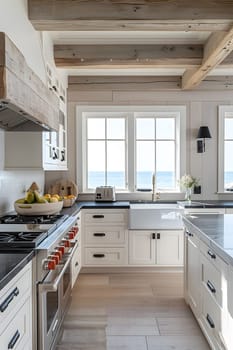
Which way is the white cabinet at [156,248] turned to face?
toward the camera

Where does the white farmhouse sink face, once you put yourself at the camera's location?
facing the viewer

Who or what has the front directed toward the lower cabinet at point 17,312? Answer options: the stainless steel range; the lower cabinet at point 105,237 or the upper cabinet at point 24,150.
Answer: the lower cabinet at point 105,237

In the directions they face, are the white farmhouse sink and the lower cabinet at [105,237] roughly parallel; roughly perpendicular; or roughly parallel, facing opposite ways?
roughly parallel

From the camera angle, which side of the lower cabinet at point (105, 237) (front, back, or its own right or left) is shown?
front

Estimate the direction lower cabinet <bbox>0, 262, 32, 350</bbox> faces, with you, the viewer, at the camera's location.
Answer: facing to the right of the viewer

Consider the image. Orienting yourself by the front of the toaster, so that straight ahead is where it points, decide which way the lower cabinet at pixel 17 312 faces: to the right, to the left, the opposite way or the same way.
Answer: to the left

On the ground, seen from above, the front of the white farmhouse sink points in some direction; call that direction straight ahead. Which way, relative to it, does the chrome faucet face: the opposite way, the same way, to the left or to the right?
the same way

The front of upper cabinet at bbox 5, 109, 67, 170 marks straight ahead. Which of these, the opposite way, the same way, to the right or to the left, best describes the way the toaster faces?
to the right

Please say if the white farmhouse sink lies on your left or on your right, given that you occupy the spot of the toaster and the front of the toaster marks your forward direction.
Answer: on your left

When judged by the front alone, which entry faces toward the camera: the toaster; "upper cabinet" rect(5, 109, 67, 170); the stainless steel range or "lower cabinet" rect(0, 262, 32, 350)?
the toaster

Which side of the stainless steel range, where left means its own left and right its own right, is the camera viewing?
right

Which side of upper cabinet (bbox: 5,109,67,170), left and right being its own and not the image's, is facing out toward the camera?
right

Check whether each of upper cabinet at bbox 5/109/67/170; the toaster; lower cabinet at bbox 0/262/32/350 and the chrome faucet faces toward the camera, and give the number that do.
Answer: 2

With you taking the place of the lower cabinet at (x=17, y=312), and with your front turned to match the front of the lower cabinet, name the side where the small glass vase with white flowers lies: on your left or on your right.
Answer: on your left

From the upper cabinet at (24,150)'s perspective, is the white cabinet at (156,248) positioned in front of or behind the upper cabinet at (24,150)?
in front

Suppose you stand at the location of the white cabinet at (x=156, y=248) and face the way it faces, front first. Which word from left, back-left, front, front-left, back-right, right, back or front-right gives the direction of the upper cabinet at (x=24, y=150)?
front-right
